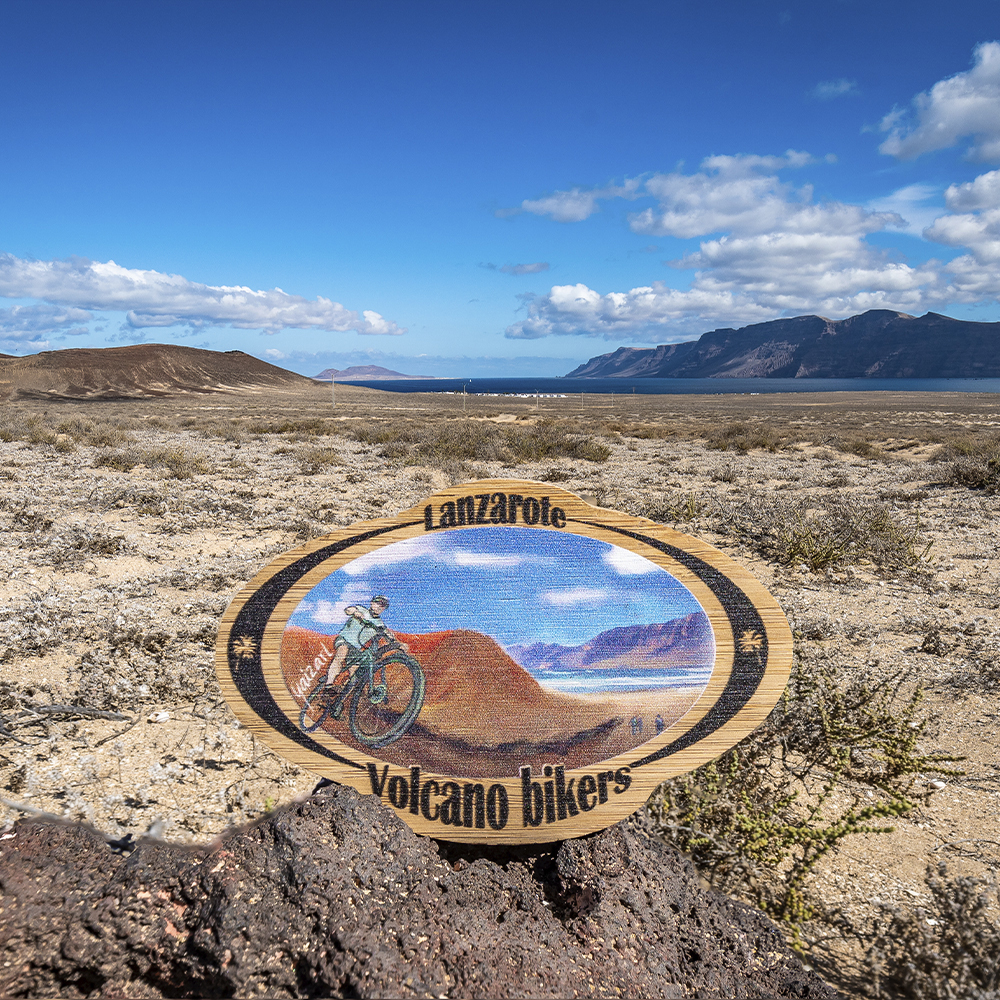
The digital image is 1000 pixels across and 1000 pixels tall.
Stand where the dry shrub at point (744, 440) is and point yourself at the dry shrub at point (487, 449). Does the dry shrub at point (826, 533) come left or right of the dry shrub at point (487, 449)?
left

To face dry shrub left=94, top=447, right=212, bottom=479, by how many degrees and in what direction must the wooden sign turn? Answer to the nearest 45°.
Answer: approximately 135° to its right

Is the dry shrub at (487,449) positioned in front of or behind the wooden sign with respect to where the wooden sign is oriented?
behind

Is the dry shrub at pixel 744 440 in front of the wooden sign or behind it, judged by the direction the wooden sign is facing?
behind

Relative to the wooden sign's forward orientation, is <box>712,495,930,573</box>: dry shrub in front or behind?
behind

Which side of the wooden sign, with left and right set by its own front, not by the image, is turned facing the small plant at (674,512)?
back

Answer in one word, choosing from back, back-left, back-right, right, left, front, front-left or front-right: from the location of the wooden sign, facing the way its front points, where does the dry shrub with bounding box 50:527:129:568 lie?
back-right

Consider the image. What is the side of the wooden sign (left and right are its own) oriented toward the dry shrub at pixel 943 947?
left

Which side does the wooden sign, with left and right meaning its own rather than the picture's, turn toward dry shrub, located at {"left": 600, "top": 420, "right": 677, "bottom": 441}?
back
